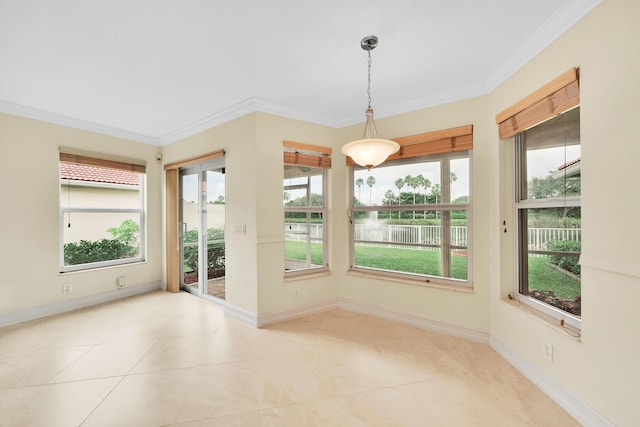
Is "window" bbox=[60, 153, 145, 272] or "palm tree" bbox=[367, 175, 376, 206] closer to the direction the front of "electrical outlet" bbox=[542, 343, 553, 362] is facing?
the window

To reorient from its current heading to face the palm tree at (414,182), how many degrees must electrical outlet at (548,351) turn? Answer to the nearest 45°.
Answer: approximately 90° to its right

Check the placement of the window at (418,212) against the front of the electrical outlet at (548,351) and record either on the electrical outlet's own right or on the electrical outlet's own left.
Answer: on the electrical outlet's own right

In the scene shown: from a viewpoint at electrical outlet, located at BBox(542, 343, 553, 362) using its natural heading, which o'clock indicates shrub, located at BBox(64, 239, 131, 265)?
The shrub is roughly at 1 o'clock from the electrical outlet.

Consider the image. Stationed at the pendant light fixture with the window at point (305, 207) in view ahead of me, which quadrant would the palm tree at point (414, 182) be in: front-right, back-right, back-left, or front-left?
front-right

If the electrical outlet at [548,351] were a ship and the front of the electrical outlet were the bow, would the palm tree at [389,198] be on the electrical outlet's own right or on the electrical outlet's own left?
on the electrical outlet's own right

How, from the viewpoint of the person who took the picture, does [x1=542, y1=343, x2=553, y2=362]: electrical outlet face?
facing the viewer and to the left of the viewer

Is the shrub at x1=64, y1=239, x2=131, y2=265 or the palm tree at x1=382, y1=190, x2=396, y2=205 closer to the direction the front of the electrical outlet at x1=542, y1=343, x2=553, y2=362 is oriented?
the shrub

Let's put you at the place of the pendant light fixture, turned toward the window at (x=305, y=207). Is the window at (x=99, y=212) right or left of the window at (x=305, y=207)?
left

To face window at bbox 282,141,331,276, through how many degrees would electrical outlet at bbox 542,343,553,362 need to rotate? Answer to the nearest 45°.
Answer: approximately 45° to its right
